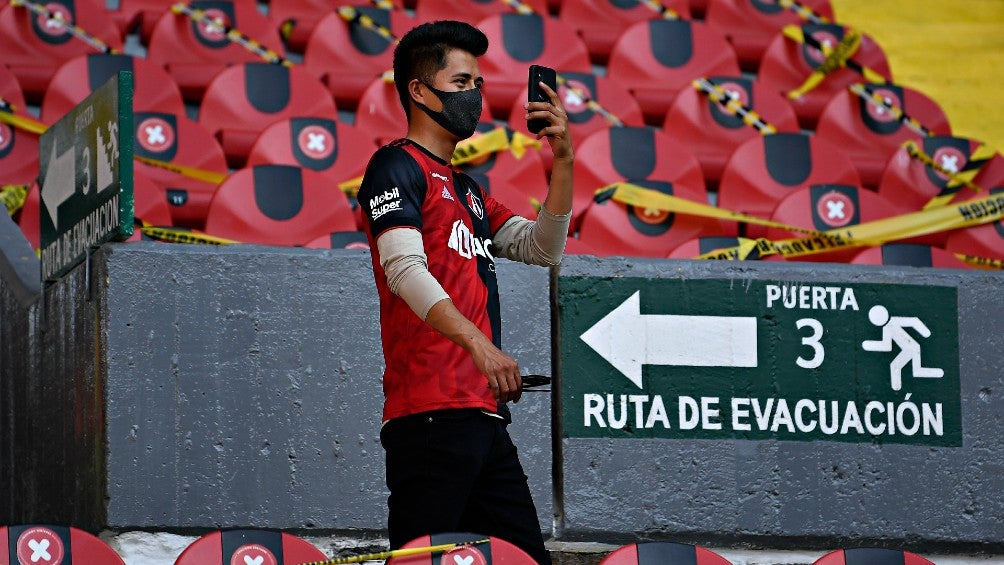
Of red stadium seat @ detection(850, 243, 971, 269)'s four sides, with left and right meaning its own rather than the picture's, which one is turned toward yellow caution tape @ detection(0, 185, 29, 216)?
right

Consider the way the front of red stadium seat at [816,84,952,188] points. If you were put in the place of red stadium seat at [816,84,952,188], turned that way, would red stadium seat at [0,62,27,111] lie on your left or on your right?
on your right

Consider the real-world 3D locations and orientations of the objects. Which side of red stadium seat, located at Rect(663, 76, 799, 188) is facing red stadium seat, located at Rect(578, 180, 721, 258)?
front

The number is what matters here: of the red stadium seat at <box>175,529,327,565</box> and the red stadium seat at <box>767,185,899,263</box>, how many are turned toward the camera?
2

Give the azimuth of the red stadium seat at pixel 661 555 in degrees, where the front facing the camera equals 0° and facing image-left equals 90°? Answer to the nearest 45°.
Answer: approximately 0°

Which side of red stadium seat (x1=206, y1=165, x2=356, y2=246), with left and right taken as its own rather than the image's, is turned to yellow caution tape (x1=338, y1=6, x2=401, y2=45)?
back

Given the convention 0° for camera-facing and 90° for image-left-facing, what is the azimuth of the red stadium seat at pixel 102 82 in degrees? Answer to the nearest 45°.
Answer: approximately 0°

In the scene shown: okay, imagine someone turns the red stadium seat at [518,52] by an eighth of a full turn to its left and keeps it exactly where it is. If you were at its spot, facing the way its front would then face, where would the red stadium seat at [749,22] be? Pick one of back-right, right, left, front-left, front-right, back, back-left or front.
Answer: left

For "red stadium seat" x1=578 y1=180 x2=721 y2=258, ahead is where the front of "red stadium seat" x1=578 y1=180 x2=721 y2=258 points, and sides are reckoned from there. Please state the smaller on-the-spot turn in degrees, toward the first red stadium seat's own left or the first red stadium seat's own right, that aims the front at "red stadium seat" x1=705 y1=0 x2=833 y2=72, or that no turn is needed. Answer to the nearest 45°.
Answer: approximately 180°

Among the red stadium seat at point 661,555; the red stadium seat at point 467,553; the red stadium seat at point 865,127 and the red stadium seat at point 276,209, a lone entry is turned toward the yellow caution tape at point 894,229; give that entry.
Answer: the red stadium seat at point 865,127

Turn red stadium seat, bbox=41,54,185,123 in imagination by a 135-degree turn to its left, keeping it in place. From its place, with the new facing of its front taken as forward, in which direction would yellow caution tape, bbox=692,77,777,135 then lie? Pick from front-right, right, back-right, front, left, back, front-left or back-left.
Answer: front-right
